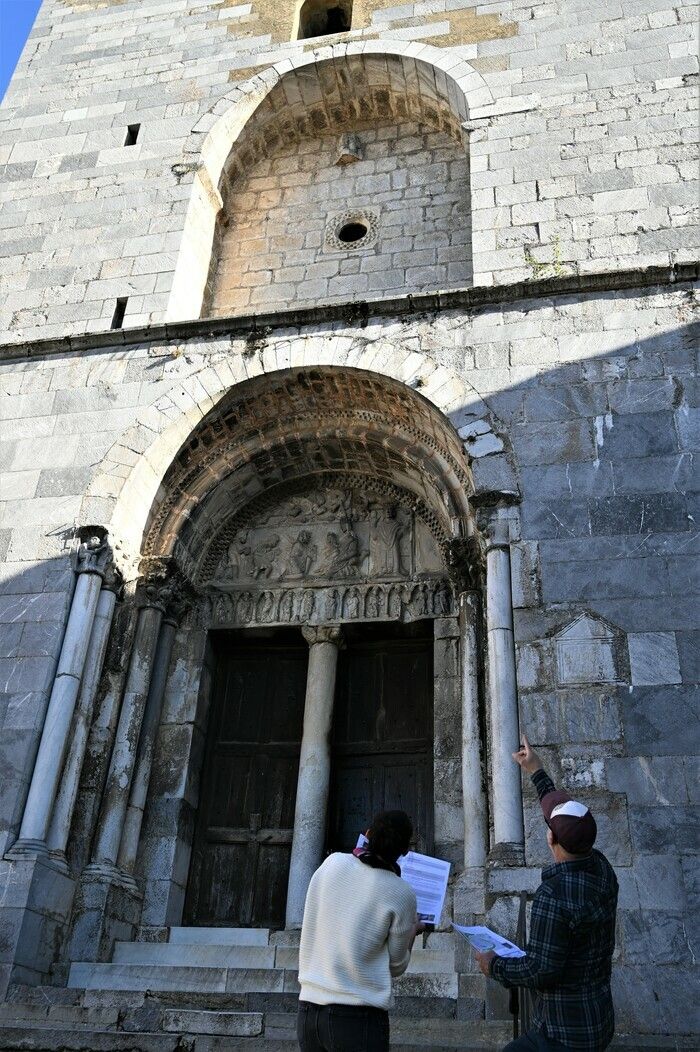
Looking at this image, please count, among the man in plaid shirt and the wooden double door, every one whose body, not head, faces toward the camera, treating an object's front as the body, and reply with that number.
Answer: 1

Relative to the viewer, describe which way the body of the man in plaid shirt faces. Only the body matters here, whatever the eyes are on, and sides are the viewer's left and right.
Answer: facing away from the viewer and to the left of the viewer

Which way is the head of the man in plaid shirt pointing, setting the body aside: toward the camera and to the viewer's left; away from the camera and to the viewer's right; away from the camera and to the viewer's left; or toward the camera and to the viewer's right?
away from the camera and to the viewer's left

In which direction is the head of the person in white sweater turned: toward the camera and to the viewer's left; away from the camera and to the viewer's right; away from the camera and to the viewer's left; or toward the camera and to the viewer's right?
away from the camera and to the viewer's right

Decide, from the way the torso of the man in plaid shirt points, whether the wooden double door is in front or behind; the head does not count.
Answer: in front

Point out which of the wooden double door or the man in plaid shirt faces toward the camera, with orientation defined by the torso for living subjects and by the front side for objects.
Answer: the wooden double door

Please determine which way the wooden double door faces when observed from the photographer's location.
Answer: facing the viewer

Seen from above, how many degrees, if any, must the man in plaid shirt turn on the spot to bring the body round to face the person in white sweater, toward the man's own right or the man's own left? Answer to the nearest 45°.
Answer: approximately 45° to the man's own left

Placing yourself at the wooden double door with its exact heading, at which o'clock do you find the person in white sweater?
The person in white sweater is roughly at 12 o'clock from the wooden double door.
